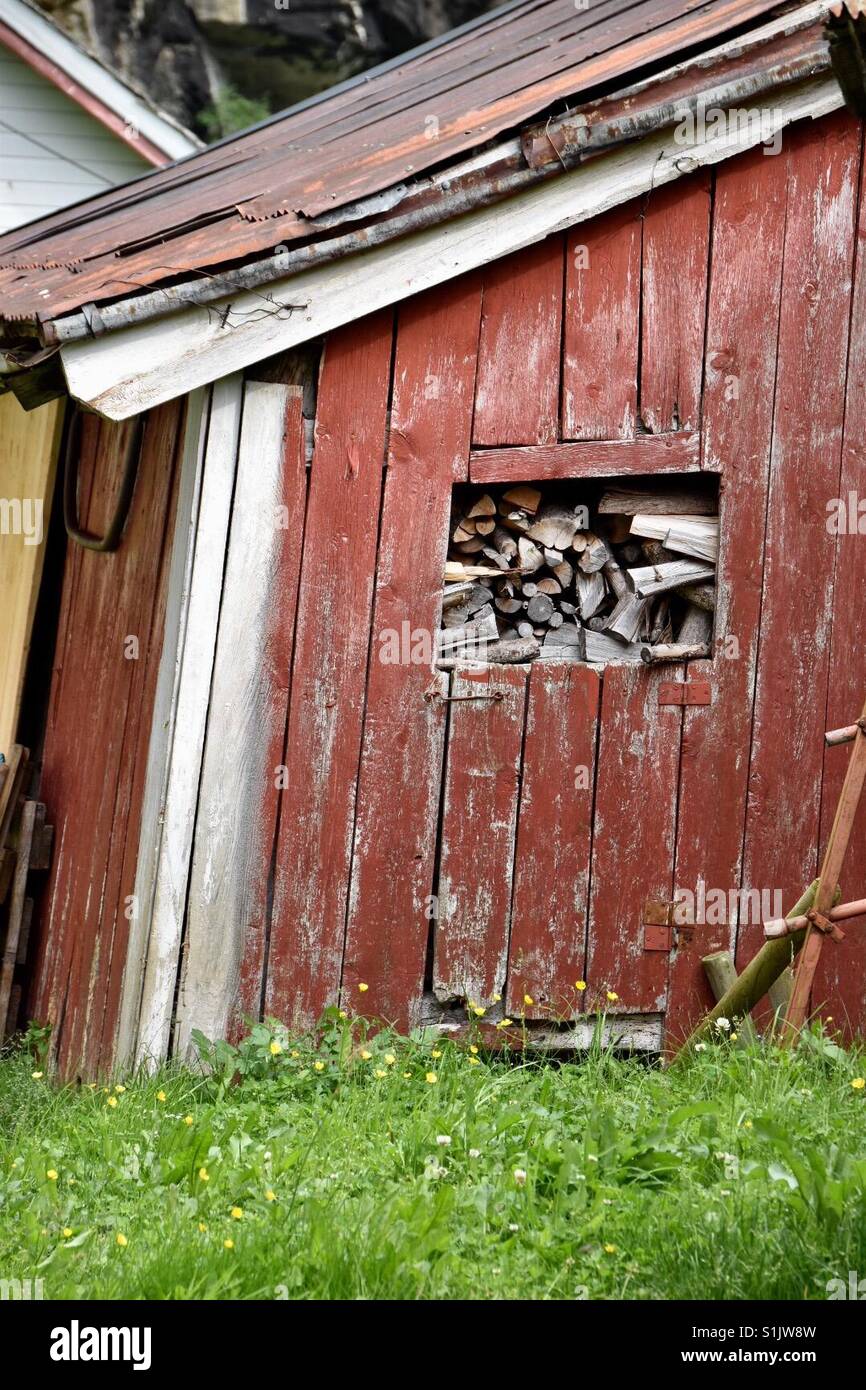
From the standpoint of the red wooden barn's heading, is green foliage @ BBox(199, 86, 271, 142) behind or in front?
behind

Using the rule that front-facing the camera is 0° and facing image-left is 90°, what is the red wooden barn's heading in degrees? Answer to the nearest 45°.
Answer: approximately 0°

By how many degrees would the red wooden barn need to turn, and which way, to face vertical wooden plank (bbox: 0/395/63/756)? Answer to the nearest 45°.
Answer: approximately 135° to its right
